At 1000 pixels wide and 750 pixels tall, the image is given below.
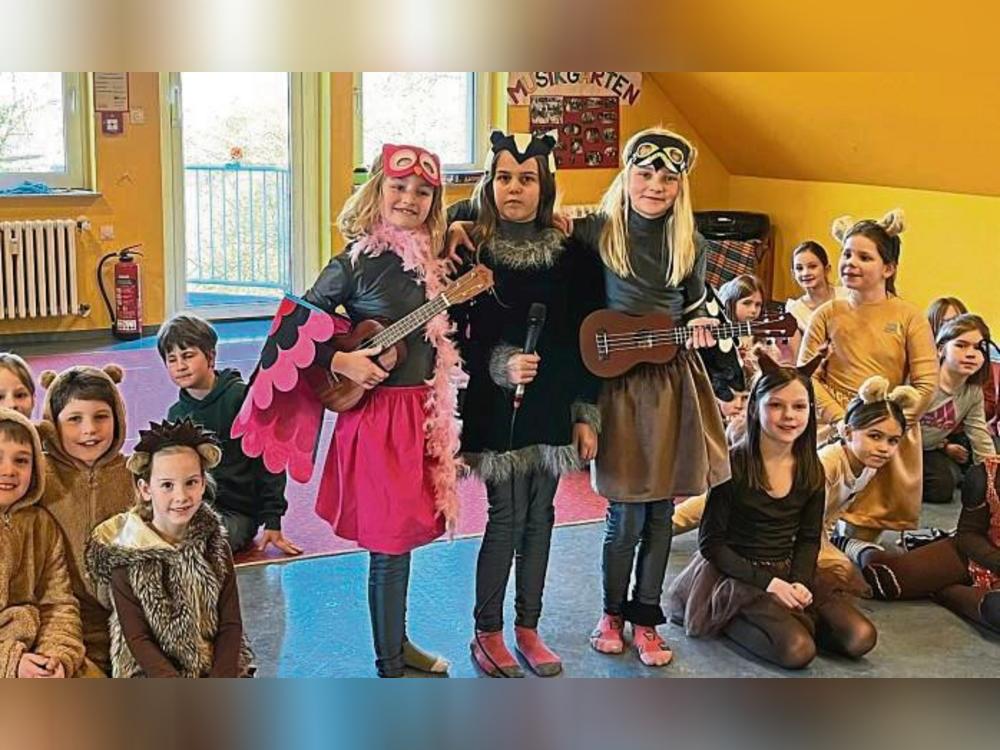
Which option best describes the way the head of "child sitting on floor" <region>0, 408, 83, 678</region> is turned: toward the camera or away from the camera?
toward the camera

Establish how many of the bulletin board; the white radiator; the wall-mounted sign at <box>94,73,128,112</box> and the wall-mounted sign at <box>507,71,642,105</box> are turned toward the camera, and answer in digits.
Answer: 4

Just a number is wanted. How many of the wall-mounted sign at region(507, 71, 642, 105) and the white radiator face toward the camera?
2

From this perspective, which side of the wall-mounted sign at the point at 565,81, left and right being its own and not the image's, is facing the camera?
front

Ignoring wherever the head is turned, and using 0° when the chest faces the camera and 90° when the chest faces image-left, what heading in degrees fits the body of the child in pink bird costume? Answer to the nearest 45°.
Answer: approximately 315°

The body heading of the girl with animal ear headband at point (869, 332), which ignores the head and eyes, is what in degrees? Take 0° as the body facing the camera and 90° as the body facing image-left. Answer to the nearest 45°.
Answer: approximately 45°

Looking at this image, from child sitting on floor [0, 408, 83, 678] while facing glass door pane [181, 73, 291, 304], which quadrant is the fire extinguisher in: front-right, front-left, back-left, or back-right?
front-left

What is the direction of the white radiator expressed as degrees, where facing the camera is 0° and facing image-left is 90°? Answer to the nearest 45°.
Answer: approximately 0°

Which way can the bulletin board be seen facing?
toward the camera

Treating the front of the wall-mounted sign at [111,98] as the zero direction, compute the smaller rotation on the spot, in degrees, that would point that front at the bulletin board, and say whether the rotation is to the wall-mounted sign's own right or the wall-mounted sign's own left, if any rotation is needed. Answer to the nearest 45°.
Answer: approximately 135° to the wall-mounted sign's own left

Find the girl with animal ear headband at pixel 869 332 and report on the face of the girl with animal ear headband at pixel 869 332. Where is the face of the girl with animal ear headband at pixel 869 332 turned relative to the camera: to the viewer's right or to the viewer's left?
to the viewer's left
